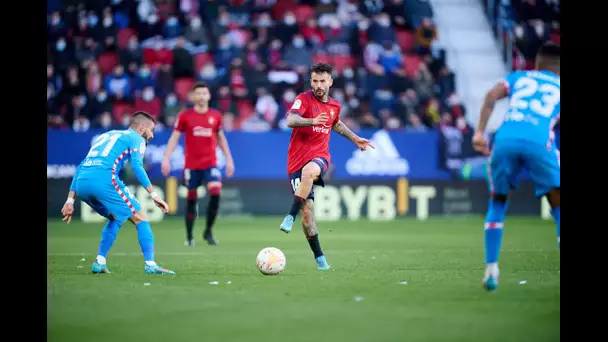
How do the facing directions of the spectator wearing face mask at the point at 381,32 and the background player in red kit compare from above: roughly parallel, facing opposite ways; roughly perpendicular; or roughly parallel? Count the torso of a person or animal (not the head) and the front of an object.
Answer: roughly parallel

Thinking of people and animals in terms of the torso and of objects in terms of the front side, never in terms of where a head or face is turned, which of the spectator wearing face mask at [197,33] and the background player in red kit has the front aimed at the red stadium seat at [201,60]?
the spectator wearing face mask

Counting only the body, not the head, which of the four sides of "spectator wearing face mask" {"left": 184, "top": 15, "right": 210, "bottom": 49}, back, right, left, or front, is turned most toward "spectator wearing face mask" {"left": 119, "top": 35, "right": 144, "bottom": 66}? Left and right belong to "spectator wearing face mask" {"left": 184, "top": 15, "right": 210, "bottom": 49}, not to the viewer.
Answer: right

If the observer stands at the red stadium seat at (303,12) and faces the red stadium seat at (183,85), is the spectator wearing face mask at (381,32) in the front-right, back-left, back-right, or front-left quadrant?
back-left

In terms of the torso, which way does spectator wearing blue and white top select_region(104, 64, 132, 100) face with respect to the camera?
toward the camera

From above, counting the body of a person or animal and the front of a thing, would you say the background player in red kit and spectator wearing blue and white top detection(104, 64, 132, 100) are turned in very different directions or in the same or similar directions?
same or similar directions

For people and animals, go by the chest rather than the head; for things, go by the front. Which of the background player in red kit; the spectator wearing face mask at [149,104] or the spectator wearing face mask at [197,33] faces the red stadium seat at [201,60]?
the spectator wearing face mask at [197,33]

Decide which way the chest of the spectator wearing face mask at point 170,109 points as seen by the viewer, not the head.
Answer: toward the camera

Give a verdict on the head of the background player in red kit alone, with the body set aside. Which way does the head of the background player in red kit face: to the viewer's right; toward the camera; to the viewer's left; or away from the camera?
toward the camera

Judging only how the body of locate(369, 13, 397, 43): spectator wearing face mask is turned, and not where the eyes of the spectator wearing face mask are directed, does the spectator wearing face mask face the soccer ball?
yes

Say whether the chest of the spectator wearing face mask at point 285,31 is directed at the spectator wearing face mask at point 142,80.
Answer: no

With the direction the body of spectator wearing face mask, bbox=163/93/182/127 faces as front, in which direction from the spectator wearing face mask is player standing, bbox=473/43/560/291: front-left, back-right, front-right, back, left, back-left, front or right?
front

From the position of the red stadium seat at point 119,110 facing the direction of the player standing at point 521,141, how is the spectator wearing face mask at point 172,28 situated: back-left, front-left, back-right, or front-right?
back-left

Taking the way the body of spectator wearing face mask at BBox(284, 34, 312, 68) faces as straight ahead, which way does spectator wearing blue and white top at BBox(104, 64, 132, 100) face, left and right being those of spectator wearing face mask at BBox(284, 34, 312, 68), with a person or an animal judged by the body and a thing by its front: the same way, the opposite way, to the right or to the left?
the same way

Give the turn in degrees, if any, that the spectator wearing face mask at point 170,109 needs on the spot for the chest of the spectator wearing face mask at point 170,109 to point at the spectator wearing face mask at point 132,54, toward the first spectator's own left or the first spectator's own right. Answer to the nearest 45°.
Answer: approximately 135° to the first spectator's own right

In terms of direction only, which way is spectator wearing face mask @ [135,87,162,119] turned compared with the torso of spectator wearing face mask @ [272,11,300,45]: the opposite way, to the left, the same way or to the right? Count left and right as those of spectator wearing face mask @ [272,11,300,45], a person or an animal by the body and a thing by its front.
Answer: the same way

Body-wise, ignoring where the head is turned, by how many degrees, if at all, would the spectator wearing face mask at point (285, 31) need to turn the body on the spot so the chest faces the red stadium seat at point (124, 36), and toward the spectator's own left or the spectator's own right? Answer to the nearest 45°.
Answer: approximately 90° to the spectator's own right

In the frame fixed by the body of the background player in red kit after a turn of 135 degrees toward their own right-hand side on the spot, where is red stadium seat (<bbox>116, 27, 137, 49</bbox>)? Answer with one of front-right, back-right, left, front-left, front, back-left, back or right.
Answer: front-right

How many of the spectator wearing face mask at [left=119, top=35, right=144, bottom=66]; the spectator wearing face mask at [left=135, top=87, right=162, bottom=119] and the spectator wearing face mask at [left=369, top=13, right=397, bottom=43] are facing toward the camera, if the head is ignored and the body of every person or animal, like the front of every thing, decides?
3

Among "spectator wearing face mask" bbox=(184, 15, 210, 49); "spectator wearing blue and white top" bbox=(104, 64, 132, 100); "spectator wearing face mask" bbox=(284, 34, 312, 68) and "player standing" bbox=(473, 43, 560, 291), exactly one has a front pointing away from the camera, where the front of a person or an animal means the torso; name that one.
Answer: the player standing

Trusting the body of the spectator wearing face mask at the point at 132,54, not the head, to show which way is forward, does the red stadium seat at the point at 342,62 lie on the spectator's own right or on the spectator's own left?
on the spectator's own left

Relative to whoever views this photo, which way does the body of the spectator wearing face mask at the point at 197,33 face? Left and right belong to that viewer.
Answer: facing the viewer
